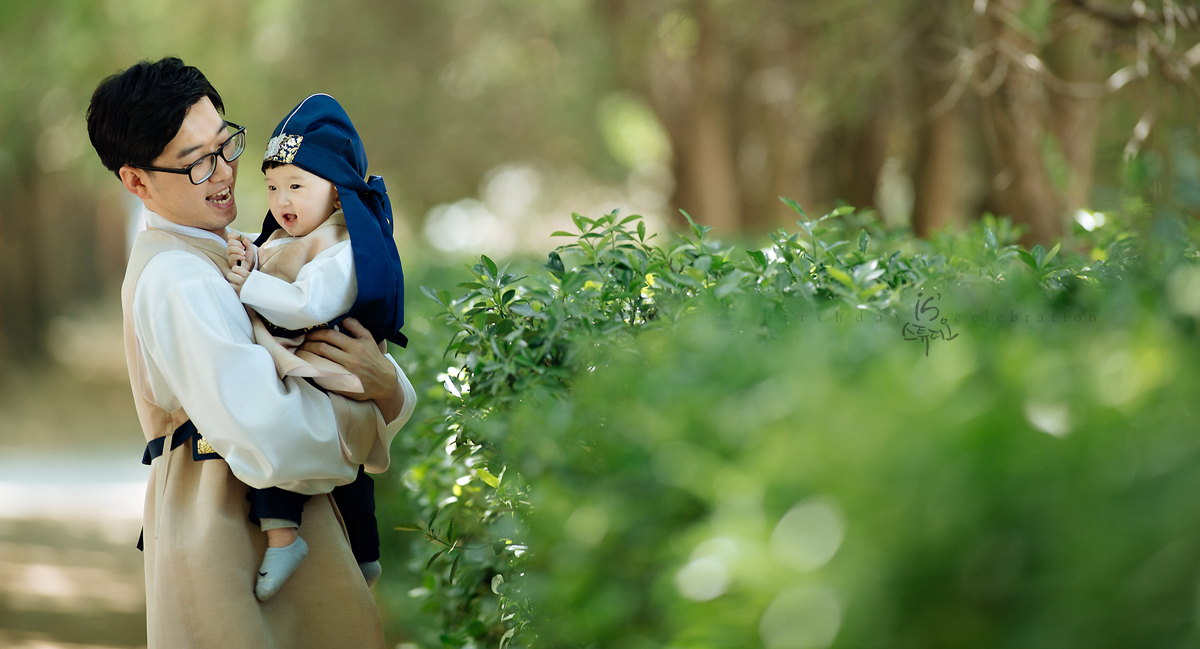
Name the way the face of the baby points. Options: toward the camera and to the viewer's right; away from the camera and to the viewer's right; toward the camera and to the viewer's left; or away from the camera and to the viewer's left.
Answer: toward the camera and to the viewer's left

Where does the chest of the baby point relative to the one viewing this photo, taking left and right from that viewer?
facing the viewer and to the left of the viewer

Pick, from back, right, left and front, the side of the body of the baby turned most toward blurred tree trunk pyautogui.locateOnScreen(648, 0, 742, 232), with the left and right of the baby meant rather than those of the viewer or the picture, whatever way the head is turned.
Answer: back

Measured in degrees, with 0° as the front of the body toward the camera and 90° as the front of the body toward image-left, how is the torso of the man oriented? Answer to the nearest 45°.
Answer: approximately 270°

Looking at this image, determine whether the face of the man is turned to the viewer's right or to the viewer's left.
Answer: to the viewer's right
